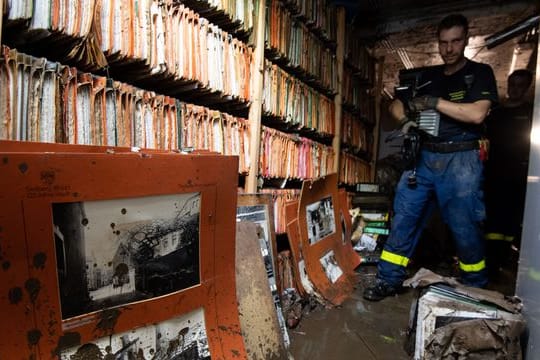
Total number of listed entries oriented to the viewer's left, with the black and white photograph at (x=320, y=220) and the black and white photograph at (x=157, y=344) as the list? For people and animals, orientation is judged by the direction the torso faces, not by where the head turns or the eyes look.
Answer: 0

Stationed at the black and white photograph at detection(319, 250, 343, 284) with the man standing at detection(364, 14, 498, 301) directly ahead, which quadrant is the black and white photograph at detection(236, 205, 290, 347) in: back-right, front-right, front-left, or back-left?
back-right

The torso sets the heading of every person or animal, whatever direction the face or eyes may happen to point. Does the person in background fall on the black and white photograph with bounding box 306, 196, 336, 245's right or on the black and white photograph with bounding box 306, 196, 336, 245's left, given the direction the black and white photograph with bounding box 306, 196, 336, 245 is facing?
on its left

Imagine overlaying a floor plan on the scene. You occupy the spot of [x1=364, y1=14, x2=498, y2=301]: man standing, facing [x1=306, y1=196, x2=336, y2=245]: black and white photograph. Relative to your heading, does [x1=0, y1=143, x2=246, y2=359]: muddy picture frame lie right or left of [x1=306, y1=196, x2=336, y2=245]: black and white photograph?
left

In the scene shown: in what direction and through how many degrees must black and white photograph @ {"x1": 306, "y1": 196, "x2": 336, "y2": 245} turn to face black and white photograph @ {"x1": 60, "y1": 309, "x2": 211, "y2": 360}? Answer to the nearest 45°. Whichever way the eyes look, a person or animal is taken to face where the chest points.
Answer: approximately 45° to its right

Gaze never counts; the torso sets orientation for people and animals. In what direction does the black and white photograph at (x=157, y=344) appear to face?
toward the camera

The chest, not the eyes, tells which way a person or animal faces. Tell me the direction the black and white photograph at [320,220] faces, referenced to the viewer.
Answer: facing the viewer and to the right of the viewer

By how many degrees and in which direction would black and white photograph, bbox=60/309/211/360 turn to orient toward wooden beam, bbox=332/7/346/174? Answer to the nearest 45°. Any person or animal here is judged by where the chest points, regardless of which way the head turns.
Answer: approximately 135° to its left
